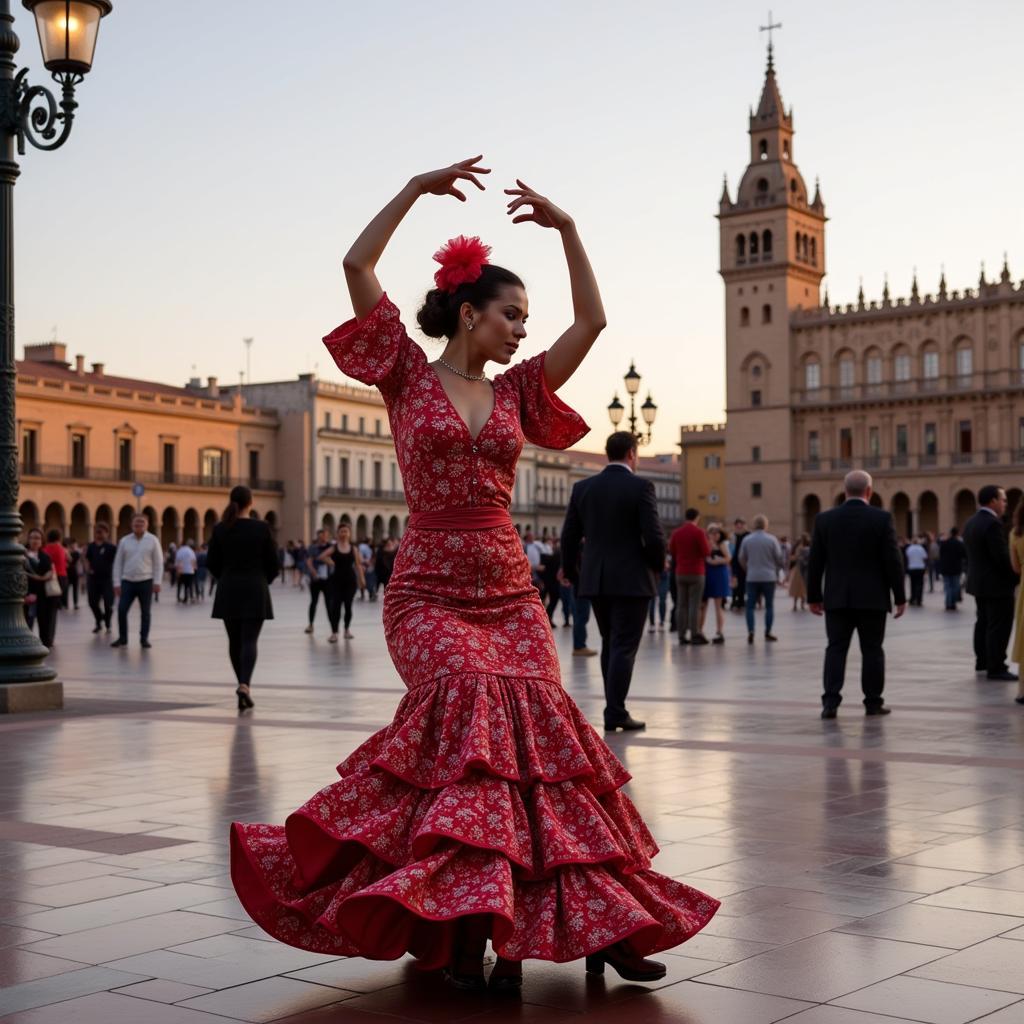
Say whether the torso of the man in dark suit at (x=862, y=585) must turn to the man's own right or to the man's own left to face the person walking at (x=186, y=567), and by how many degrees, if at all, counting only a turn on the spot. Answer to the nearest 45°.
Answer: approximately 45° to the man's own left

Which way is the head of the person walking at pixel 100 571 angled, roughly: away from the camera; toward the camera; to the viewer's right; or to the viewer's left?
toward the camera

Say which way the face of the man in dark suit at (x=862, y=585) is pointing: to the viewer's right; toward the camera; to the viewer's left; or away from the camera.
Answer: away from the camera

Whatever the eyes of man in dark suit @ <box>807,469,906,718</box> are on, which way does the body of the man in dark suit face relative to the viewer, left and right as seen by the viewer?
facing away from the viewer

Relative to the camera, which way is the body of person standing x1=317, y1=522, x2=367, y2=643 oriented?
toward the camera

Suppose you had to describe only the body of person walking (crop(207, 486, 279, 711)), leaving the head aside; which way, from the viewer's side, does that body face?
away from the camera

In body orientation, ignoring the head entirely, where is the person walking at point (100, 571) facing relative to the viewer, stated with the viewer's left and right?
facing the viewer

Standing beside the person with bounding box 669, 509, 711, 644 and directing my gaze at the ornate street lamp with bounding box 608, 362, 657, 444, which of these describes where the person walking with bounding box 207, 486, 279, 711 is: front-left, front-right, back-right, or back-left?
back-left

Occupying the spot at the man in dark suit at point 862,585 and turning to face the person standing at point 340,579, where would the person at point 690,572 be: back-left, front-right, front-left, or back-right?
front-right

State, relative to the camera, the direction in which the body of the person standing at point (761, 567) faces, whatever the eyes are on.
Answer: away from the camera

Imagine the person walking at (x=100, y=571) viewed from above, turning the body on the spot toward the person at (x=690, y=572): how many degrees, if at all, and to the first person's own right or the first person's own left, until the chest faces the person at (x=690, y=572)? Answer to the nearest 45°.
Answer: approximately 45° to the first person's own left

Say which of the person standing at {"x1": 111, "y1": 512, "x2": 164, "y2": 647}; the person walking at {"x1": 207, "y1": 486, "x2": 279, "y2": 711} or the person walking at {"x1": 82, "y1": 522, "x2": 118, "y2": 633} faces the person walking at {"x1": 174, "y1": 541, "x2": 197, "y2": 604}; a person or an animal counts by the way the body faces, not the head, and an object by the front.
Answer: the person walking at {"x1": 207, "y1": 486, "x2": 279, "y2": 711}

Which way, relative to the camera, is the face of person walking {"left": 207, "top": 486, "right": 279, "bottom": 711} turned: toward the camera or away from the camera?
away from the camera

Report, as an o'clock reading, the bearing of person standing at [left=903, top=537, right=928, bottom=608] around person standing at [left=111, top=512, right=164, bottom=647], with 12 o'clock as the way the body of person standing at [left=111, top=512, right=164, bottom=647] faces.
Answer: person standing at [left=903, top=537, right=928, bottom=608] is roughly at 8 o'clock from person standing at [left=111, top=512, right=164, bottom=647].

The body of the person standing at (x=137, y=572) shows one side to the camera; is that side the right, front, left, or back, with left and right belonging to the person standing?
front
